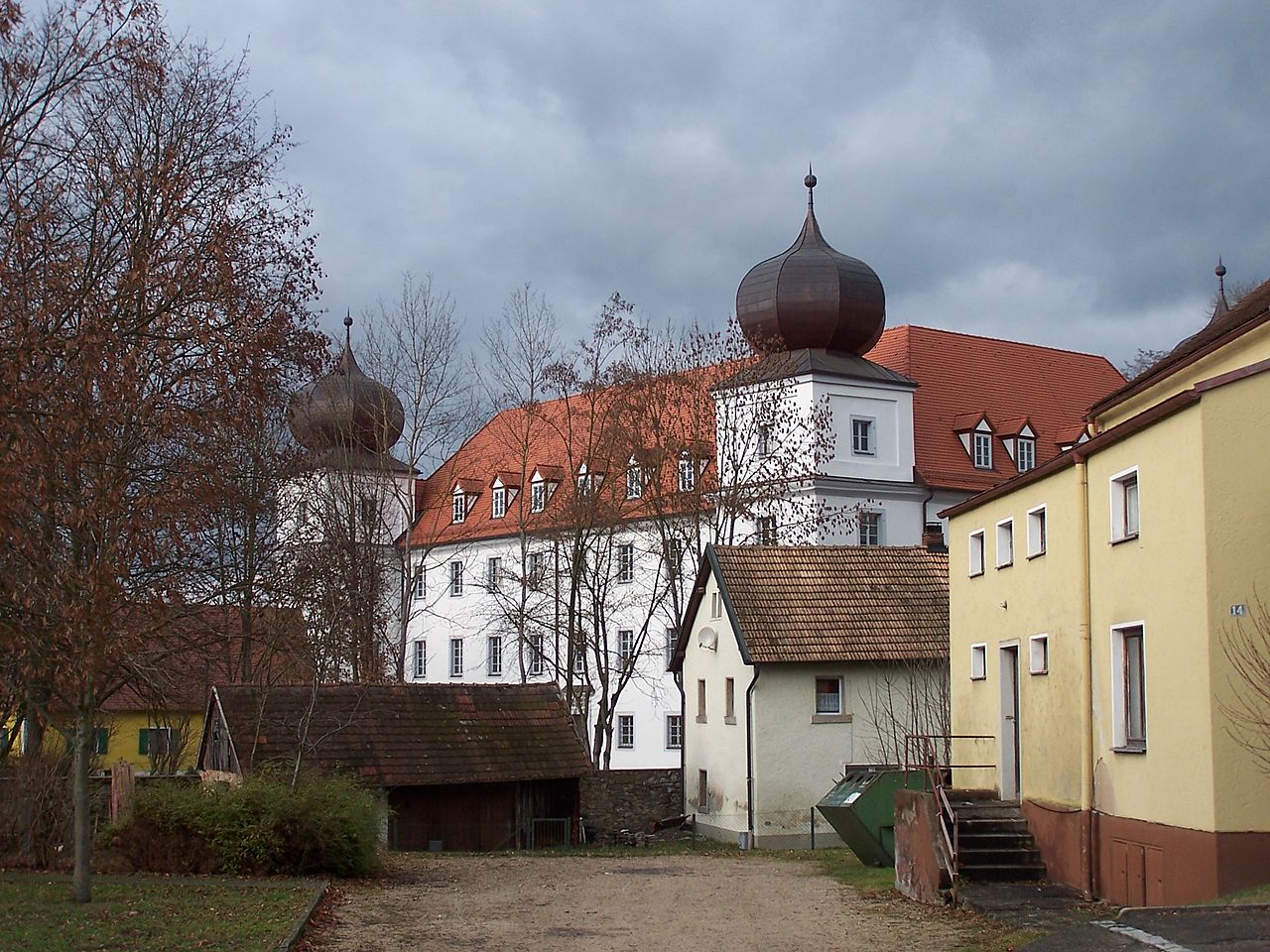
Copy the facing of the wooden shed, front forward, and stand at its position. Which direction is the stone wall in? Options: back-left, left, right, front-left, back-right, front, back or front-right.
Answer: back-left

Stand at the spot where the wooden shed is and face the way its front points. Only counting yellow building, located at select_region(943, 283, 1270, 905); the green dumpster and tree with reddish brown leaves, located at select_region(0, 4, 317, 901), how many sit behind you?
0

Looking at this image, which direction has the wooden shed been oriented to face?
toward the camera

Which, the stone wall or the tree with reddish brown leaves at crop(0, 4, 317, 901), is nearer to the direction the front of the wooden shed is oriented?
the tree with reddish brown leaves

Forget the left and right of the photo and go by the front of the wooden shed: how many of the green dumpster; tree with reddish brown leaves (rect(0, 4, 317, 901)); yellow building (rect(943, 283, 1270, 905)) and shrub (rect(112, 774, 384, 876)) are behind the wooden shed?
0

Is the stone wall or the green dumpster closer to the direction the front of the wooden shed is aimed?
the green dumpster

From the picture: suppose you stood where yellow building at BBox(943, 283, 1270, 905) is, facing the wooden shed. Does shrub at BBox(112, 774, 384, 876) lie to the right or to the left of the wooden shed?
left

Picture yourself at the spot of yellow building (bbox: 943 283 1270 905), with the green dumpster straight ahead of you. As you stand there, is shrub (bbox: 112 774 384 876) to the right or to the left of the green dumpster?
left

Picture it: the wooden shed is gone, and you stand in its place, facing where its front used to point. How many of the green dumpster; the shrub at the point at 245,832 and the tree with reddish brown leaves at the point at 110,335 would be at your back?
0

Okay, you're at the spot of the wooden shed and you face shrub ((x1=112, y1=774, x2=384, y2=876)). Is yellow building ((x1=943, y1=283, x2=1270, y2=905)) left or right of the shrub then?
left

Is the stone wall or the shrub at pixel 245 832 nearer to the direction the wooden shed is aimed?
the shrub

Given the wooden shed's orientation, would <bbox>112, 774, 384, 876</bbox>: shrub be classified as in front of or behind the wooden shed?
in front
